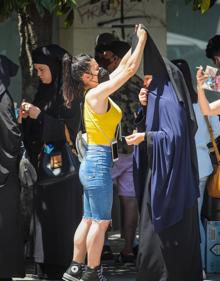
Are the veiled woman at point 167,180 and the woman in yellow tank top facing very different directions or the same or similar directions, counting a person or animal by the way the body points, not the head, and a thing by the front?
very different directions

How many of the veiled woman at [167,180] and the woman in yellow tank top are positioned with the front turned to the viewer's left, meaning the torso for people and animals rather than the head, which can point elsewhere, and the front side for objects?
1

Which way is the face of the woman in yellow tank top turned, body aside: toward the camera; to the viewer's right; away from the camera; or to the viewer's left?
to the viewer's right

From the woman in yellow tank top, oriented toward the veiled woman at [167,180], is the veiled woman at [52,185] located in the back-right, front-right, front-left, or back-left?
back-left

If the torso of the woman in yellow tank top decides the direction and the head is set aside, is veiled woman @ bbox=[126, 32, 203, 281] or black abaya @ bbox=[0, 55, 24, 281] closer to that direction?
the veiled woman

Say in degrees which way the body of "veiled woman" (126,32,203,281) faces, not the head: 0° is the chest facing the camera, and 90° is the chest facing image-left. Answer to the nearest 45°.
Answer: approximately 90°

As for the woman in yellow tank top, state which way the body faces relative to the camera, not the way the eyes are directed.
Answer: to the viewer's right
